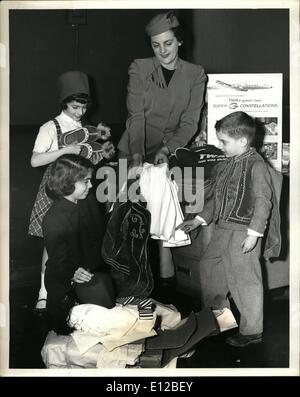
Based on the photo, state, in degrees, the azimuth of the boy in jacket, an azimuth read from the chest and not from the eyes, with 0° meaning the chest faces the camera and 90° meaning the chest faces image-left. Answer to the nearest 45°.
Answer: approximately 45°

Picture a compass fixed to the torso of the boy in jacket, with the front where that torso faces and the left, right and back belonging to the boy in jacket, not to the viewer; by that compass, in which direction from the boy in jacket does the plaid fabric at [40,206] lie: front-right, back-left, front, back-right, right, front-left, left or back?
front-right

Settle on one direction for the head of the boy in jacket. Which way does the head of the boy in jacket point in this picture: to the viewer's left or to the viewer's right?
to the viewer's left

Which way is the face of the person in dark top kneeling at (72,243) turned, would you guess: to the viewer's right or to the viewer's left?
to the viewer's right
